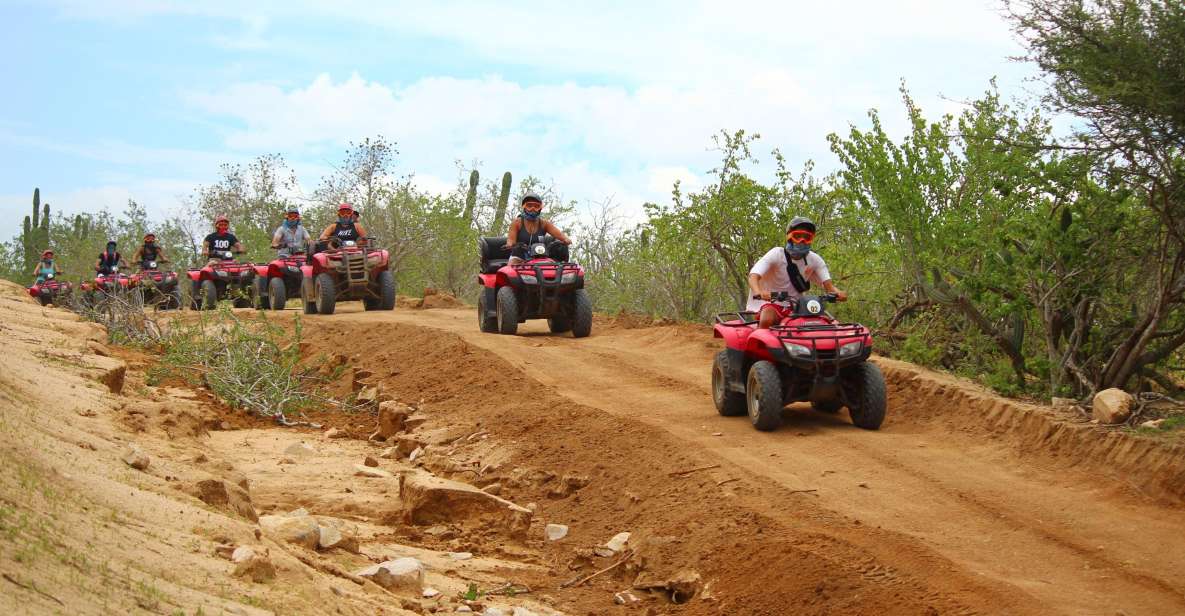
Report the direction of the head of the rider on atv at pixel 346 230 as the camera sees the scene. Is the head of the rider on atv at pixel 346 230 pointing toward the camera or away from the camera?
toward the camera

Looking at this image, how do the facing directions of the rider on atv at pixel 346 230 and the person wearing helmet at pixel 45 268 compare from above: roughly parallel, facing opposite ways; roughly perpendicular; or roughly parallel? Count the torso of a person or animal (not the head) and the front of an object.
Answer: roughly parallel

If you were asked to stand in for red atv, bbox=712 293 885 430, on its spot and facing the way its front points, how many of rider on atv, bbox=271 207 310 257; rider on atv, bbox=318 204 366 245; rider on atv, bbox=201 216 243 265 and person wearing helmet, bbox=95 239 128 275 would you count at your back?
4

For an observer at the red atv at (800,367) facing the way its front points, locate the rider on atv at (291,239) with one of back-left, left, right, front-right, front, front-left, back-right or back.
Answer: back

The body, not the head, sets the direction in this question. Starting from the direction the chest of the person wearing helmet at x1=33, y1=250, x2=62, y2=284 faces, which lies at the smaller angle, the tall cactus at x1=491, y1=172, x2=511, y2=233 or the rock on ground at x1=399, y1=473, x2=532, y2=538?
the rock on ground

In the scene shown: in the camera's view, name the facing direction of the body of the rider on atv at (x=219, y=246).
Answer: toward the camera

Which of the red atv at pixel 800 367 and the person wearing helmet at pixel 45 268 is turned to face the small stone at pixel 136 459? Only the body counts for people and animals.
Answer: the person wearing helmet

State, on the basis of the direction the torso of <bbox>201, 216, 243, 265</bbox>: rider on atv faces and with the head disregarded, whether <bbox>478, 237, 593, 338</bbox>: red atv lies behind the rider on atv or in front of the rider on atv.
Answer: in front

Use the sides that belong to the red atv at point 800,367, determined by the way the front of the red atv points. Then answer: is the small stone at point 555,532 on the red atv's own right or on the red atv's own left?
on the red atv's own right

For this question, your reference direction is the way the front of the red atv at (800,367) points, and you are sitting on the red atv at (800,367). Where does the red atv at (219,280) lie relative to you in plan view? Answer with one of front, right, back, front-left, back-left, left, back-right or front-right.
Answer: back

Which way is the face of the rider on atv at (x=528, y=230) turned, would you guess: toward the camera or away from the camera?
toward the camera

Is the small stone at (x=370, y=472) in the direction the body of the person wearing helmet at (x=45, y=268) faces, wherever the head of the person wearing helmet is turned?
yes

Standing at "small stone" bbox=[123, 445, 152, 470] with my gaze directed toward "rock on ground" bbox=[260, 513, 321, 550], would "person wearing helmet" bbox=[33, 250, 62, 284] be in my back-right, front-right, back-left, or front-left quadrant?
back-left

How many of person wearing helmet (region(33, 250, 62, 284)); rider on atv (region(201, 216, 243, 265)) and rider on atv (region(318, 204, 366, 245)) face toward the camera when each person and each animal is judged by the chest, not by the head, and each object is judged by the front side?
3

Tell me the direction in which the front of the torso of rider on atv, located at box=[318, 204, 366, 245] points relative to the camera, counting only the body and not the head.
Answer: toward the camera

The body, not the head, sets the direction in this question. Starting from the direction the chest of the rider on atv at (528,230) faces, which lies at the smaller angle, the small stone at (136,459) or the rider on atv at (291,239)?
the small stone

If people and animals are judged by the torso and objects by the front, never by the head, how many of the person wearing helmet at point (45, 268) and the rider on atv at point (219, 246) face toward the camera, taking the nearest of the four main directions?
2
